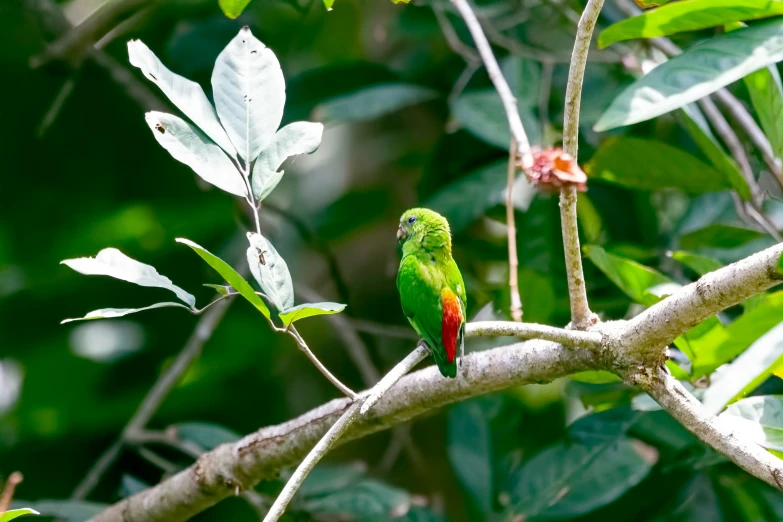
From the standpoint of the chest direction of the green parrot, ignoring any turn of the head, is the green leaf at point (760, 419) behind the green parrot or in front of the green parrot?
behind

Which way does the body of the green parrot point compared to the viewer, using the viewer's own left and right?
facing away from the viewer and to the left of the viewer

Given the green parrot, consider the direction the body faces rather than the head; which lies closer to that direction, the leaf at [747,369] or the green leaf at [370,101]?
the green leaf

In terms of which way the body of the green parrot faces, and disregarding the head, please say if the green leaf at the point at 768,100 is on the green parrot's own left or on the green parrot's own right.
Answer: on the green parrot's own right

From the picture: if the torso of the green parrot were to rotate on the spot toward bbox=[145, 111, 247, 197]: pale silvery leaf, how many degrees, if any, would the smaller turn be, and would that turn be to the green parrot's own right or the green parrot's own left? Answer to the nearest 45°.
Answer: approximately 90° to the green parrot's own left

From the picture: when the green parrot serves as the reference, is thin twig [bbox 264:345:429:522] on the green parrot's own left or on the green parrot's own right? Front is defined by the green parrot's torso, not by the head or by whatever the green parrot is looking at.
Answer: on the green parrot's own left

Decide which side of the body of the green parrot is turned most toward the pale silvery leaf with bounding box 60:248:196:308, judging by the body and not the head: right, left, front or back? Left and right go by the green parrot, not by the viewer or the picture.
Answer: left

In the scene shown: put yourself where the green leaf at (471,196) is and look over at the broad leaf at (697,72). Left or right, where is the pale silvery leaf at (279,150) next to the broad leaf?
right

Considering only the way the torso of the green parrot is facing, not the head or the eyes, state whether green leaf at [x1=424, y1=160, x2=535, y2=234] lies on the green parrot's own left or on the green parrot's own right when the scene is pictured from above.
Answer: on the green parrot's own right

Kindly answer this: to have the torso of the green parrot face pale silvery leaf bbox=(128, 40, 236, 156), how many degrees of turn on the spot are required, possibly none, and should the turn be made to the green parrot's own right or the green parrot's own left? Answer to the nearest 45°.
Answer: approximately 90° to the green parrot's own left
